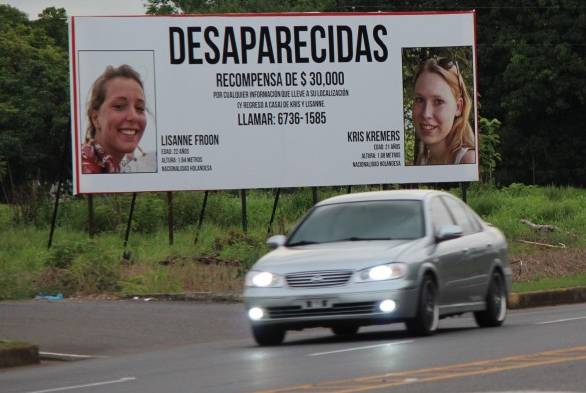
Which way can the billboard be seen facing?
toward the camera

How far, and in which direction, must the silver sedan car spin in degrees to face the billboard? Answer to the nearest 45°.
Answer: approximately 135° to its right

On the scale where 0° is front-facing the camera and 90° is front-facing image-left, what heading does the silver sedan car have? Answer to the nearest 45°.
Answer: approximately 45°

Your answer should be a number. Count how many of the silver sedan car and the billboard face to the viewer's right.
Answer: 0

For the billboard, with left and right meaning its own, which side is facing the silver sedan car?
front
